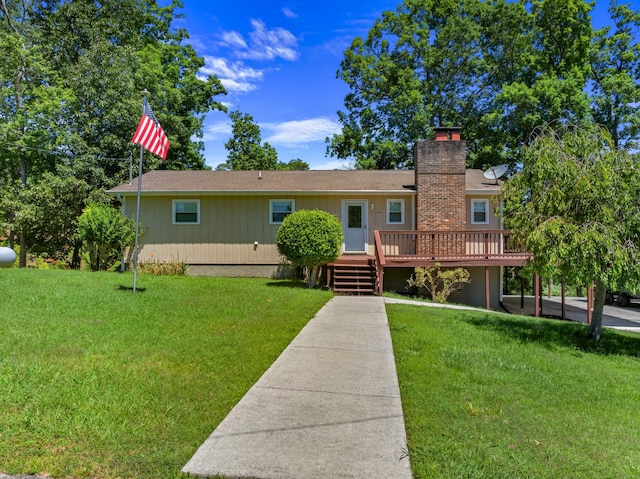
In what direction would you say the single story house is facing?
toward the camera

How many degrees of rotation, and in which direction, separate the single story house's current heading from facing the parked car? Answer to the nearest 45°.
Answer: approximately 90° to its left

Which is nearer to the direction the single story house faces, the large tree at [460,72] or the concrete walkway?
the concrete walkway

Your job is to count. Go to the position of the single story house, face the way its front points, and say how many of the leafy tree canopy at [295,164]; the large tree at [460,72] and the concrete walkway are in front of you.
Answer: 1

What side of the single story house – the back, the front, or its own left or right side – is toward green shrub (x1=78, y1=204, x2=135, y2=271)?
right

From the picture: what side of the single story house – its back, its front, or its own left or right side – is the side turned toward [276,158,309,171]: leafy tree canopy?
back

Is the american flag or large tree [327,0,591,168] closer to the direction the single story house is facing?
the american flag

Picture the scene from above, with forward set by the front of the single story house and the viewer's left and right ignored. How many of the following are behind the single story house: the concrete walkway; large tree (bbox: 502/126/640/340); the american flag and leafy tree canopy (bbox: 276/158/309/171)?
1

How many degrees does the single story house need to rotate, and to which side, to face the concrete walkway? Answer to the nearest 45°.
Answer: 0° — it already faces it
